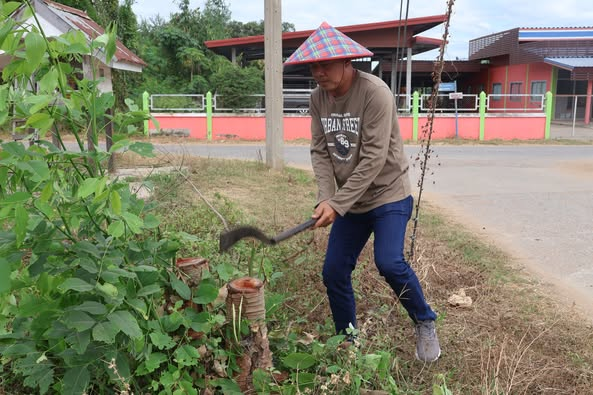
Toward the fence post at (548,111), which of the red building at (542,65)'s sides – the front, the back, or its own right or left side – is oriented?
front

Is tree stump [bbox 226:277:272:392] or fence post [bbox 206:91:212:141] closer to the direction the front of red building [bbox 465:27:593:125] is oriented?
the tree stump

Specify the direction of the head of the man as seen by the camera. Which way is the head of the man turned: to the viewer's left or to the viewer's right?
to the viewer's left

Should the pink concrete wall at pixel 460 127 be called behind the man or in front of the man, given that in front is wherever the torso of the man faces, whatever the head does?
behind

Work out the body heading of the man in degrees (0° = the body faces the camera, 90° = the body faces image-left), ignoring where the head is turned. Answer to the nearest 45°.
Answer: approximately 45°

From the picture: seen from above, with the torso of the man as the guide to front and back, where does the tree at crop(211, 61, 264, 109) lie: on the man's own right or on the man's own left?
on the man's own right

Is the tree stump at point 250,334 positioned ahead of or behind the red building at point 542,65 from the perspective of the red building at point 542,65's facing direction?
ahead

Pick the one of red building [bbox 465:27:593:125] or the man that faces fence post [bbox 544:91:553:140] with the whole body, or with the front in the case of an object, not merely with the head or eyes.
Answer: the red building

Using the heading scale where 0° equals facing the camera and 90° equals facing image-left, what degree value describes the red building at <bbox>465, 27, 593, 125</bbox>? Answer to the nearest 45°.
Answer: approximately 0°

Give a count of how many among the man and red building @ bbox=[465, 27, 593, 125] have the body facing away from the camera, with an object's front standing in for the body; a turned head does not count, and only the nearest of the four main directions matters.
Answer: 0
